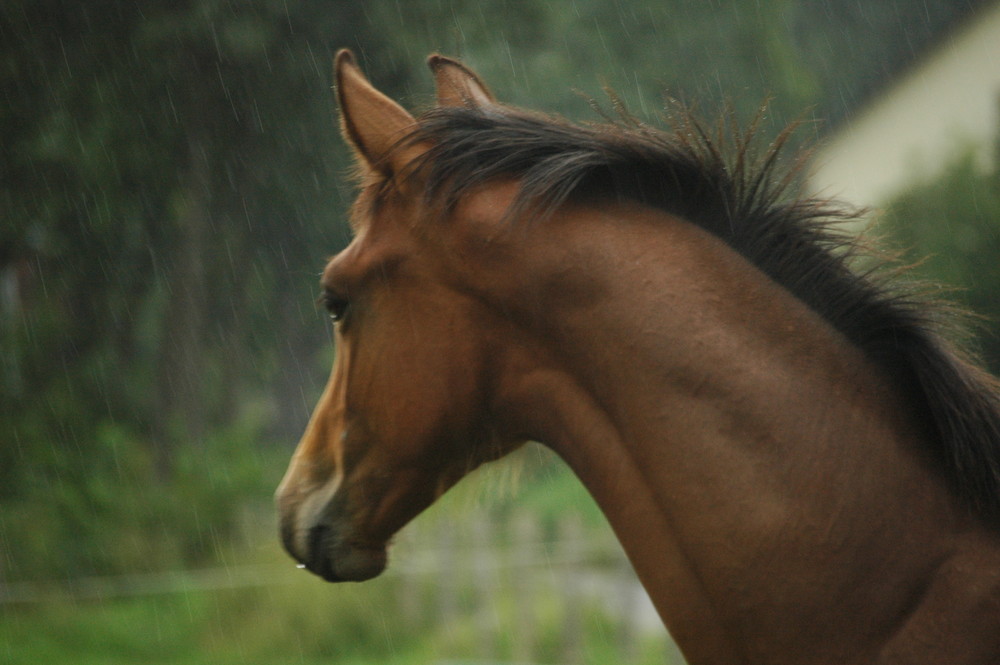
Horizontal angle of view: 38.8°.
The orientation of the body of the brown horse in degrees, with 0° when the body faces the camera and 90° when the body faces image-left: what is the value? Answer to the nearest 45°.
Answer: approximately 90°

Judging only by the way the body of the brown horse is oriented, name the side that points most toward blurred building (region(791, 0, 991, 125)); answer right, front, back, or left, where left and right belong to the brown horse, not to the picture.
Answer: right

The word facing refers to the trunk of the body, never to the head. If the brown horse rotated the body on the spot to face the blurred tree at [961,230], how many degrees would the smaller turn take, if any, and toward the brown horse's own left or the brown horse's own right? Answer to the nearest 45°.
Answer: approximately 90° to the brown horse's own right

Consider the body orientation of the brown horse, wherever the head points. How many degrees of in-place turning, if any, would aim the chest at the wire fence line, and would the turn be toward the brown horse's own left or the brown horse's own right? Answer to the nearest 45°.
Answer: approximately 45° to the brown horse's own right

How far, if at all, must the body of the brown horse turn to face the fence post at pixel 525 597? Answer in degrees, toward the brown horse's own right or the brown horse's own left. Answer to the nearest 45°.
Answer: approximately 90° to the brown horse's own right

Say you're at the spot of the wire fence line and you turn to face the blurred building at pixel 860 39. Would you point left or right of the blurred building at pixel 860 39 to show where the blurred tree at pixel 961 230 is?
right

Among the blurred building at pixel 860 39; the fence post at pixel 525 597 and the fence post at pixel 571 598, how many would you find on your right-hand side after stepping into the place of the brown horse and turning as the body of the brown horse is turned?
3

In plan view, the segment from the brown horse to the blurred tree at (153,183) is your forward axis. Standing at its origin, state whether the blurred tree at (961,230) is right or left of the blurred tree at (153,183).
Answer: right
